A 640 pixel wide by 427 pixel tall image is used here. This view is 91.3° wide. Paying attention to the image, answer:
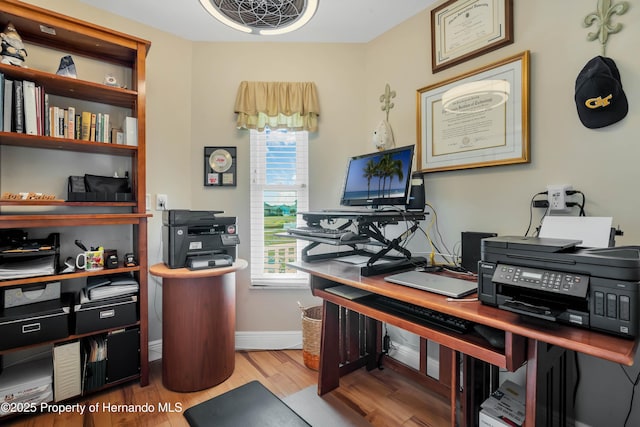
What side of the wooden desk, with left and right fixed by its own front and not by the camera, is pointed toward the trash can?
right

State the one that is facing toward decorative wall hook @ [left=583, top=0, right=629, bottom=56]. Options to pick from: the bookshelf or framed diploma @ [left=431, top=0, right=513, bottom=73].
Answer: the bookshelf

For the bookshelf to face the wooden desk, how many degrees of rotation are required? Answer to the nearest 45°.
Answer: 0° — it already faces it

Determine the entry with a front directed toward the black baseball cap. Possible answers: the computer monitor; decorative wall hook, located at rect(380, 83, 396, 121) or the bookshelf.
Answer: the bookshelf

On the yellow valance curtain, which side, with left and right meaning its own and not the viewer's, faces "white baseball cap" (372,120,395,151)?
left

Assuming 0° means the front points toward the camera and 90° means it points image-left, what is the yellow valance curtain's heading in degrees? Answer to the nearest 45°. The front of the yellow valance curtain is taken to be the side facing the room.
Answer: approximately 0°
